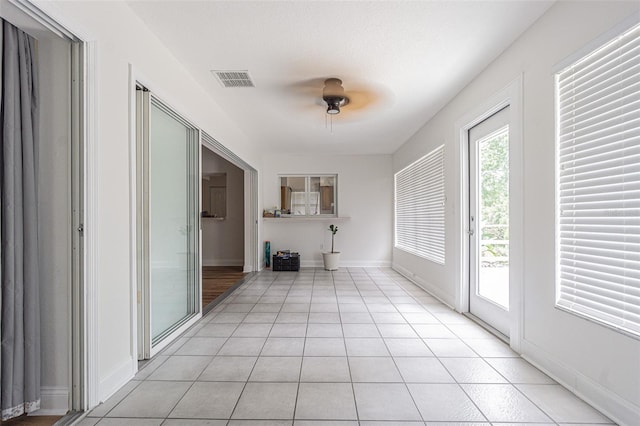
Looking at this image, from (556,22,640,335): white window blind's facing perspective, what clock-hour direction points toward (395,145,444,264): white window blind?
(395,145,444,264): white window blind is roughly at 3 o'clock from (556,22,640,335): white window blind.

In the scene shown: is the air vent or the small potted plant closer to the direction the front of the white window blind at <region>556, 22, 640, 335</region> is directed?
the air vent

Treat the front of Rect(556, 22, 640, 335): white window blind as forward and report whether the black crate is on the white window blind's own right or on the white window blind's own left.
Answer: on the white window blind's own right

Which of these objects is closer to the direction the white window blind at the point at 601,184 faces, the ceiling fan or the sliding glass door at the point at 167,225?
the sliding glass door

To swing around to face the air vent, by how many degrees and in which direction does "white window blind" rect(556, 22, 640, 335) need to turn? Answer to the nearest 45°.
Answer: approximately 45° to its right

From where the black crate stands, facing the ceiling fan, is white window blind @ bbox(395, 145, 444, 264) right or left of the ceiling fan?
left

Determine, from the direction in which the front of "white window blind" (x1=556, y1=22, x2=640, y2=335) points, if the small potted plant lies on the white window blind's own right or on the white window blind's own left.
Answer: on the white window blind's own right

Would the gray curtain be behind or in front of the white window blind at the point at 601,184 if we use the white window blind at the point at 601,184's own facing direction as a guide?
in front

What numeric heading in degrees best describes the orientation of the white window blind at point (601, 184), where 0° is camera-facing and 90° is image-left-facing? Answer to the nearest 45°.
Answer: approximately 45°

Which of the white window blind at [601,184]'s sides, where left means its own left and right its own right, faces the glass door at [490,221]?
right

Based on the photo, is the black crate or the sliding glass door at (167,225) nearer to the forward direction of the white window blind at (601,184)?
the sliding glass door

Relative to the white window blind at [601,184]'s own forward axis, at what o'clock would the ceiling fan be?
The ceiling fan is roughly at 2 o'clock from the white window blind.

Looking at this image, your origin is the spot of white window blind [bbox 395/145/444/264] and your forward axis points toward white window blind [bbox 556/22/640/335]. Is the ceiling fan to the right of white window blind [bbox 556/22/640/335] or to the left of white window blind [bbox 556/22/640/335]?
right
